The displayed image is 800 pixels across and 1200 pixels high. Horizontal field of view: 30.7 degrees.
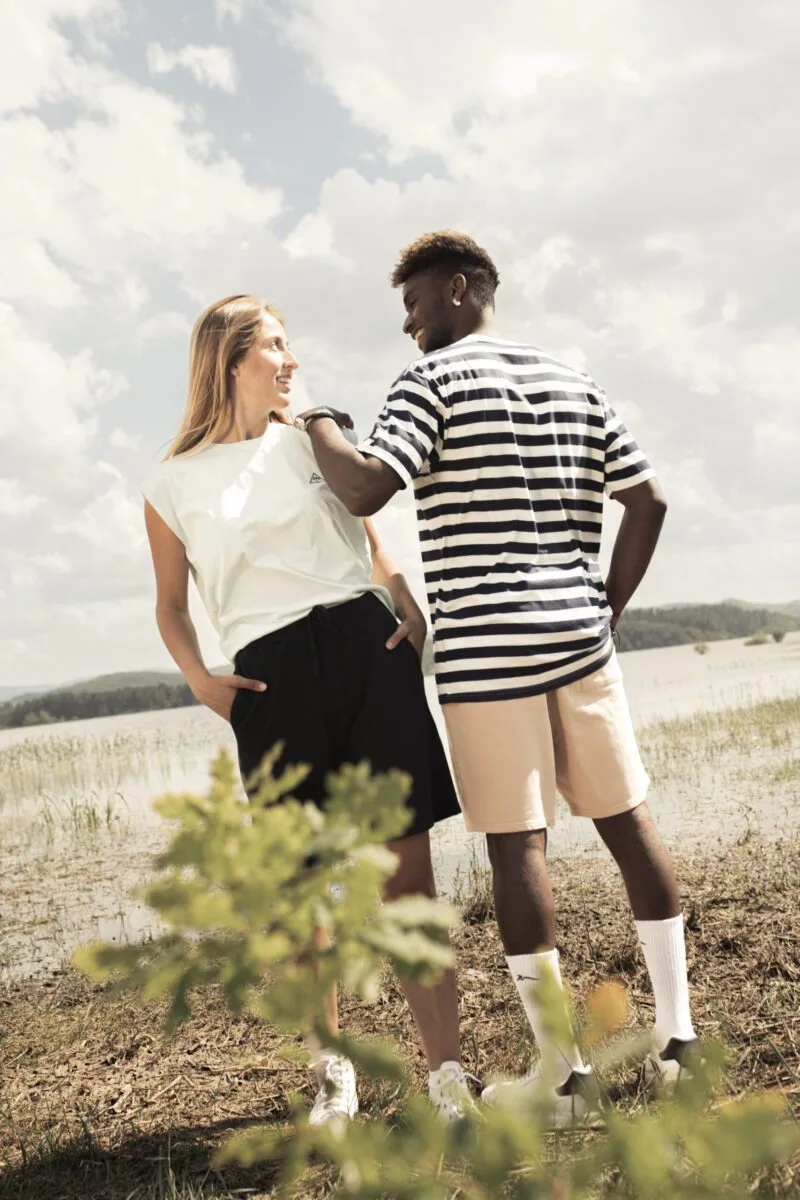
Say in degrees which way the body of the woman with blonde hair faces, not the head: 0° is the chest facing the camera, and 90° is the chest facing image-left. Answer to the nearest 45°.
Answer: approximately 0°

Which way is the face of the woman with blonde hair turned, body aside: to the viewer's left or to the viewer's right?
to the viewer's right
